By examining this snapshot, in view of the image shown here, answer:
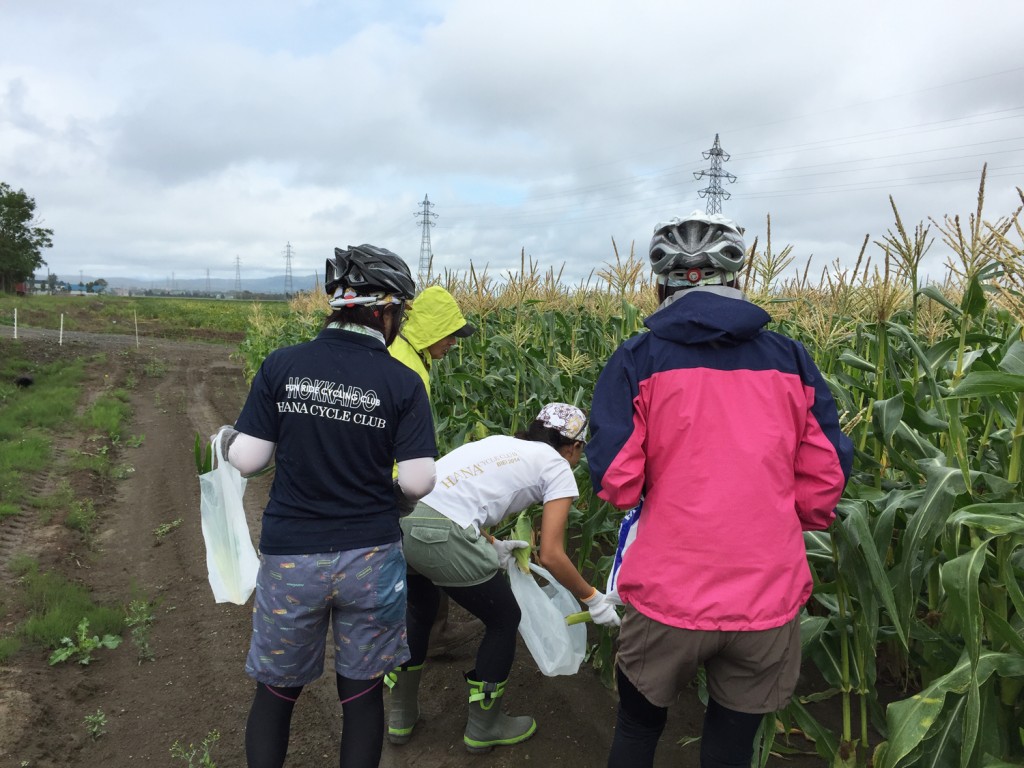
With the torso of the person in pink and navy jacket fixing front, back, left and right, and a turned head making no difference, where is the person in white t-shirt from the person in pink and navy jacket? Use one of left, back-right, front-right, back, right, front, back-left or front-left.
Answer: front-left

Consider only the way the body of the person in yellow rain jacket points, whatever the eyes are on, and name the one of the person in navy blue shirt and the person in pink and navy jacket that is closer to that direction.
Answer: the person in pink and navy jacket

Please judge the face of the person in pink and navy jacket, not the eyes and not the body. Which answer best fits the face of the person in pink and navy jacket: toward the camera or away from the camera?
away from the camera

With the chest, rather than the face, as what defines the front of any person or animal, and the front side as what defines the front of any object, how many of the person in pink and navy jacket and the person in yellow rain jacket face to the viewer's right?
1

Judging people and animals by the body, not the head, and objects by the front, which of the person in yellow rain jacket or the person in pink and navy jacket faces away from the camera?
the person in pink and navy jacket

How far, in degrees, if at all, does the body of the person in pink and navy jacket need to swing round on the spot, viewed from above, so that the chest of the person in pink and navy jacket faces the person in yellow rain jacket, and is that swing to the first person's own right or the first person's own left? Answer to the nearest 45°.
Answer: approximately 45° to the first person's own left

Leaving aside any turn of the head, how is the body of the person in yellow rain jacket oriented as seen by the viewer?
to the viewer's right

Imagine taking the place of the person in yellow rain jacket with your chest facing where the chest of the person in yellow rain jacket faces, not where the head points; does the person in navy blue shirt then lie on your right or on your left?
on your right

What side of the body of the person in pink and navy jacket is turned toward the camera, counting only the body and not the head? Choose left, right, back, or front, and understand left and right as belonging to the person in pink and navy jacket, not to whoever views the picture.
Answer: back

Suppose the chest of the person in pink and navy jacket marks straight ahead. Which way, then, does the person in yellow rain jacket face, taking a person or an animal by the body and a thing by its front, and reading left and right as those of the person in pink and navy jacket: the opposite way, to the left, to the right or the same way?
to the right

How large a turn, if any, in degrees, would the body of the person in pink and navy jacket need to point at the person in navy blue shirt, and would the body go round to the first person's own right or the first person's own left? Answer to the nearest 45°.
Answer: approximately 90° to the first person's own left

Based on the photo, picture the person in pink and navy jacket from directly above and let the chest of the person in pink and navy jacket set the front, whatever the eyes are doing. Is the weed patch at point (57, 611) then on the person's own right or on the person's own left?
on the person's own left
